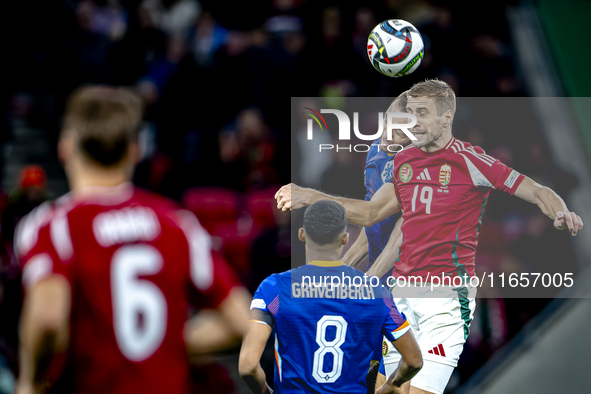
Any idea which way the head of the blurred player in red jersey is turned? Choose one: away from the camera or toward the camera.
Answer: away from the camera

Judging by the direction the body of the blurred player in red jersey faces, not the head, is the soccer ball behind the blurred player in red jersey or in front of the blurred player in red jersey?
in front

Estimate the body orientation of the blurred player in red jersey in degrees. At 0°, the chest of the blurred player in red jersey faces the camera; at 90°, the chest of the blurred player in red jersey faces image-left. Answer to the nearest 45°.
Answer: approximately 180°
